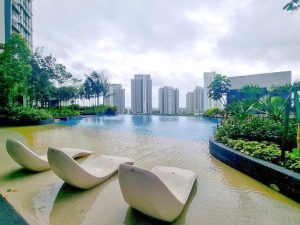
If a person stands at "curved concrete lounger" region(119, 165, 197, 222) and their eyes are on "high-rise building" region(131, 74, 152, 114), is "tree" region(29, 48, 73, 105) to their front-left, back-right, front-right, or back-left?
front-left

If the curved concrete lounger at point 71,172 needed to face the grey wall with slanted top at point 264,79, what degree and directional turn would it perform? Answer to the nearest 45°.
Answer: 0° — it already faces it

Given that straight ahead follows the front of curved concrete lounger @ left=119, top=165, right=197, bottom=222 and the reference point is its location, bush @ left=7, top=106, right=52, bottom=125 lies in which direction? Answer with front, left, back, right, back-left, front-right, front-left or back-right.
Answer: left

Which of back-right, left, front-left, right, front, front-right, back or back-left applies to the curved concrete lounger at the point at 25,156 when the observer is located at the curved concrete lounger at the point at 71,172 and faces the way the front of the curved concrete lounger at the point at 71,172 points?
left

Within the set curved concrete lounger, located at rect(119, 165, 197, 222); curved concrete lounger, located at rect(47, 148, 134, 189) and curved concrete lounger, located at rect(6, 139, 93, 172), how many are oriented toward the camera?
0

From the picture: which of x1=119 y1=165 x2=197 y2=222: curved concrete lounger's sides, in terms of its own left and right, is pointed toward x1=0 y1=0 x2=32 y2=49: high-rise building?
left

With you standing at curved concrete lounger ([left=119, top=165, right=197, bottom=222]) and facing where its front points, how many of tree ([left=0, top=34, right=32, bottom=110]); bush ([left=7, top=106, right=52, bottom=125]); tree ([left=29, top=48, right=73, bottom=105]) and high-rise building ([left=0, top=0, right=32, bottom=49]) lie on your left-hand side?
4

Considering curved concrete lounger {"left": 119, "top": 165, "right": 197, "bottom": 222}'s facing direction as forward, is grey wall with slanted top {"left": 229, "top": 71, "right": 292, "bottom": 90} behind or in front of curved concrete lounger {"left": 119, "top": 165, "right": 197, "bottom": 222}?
in front

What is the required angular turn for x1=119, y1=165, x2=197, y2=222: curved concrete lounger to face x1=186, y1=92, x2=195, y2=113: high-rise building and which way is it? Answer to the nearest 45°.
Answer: approximately 45° to its left

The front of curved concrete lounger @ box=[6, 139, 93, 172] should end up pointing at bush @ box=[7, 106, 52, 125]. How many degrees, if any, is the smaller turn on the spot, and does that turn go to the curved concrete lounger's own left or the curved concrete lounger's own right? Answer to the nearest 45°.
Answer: approximately 45° to the curved concrete lounger's own left

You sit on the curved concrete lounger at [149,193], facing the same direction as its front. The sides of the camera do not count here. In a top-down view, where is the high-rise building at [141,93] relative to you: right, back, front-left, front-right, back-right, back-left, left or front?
front-left

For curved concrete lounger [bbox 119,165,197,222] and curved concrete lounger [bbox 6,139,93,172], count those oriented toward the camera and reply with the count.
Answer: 0

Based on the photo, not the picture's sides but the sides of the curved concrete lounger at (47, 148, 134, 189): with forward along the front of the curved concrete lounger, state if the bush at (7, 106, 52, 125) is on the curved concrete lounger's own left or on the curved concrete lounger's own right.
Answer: on the curved concrete lounger's own left
